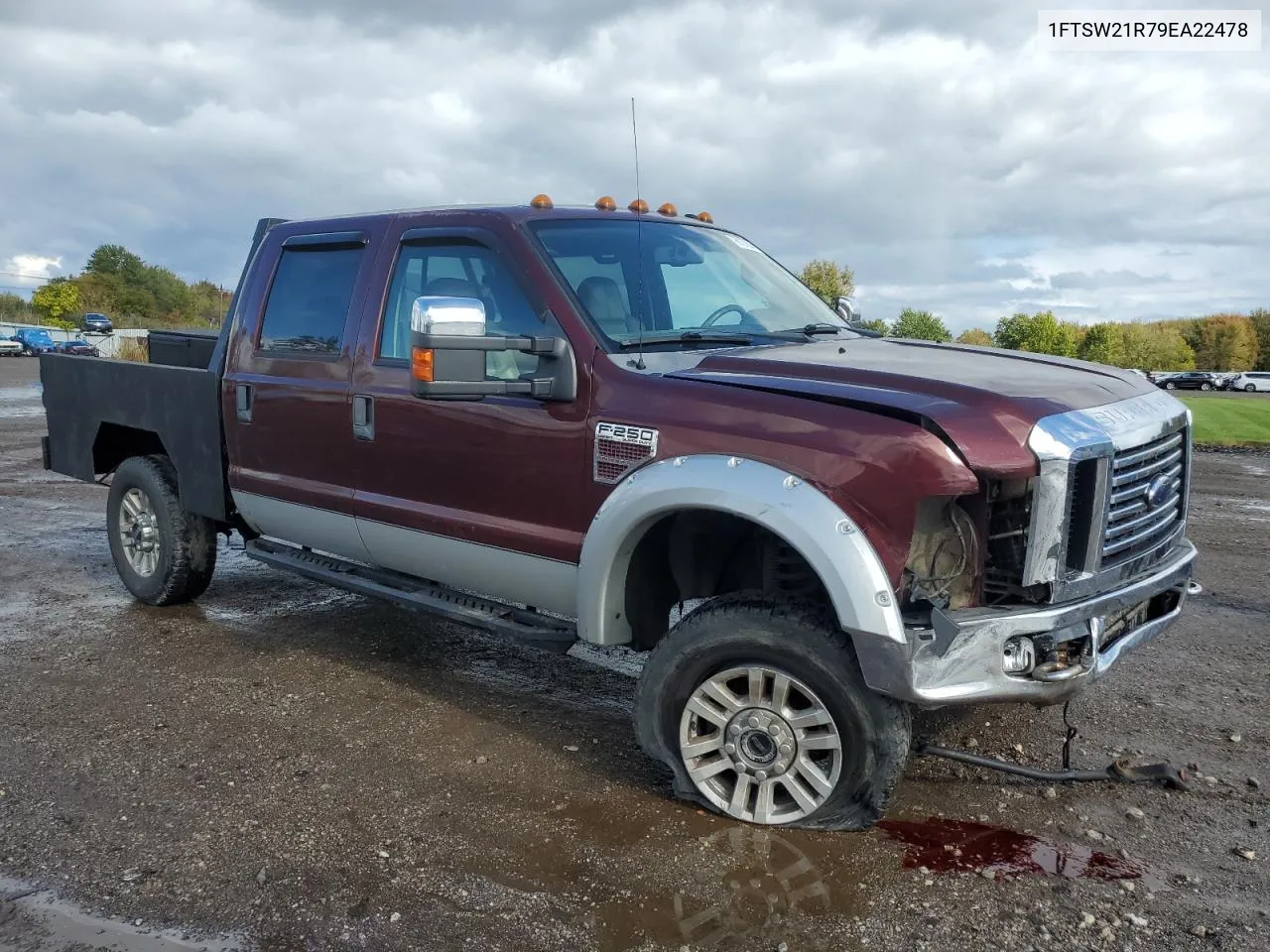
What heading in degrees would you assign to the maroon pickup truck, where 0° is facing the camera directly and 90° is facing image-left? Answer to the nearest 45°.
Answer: approximately 315°
